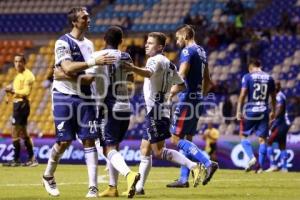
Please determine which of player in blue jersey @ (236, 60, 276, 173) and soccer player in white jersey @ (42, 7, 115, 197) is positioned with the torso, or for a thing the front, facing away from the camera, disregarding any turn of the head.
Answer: the player in blue jersey

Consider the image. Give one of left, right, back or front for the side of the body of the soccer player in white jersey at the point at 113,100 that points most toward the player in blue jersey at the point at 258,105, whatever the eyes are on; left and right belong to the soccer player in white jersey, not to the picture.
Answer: right

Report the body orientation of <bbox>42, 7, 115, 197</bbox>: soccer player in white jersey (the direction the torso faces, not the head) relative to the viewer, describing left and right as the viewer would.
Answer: facing the viewer and to the right of the viewer

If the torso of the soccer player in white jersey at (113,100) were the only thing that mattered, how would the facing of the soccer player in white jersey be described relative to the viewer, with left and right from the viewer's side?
facing away from the viewer and to the left of the viewer

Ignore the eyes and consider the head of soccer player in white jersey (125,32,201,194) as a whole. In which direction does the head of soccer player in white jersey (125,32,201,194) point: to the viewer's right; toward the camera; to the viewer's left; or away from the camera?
to the viewer's left

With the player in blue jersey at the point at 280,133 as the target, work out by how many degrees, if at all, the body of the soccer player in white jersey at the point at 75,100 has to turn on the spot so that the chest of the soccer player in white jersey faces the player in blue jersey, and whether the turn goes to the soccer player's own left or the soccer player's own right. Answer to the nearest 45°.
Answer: approximately 90° to the soccer player's own left

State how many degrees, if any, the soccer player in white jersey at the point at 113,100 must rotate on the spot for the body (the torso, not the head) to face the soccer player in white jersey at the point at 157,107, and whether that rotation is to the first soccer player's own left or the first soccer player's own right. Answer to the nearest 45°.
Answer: approximately 90° to the first soccer player's own right

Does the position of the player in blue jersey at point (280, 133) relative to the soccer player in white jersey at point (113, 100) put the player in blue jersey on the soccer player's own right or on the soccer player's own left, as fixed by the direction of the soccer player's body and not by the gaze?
on the soccer player's own right

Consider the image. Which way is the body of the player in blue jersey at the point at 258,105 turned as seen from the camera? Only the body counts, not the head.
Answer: away from the camera

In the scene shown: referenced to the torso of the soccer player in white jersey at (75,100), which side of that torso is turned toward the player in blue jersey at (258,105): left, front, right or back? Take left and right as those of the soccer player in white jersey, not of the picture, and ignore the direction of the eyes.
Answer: left

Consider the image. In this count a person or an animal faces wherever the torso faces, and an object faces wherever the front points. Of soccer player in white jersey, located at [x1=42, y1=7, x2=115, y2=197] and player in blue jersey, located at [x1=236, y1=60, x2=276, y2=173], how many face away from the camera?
1
